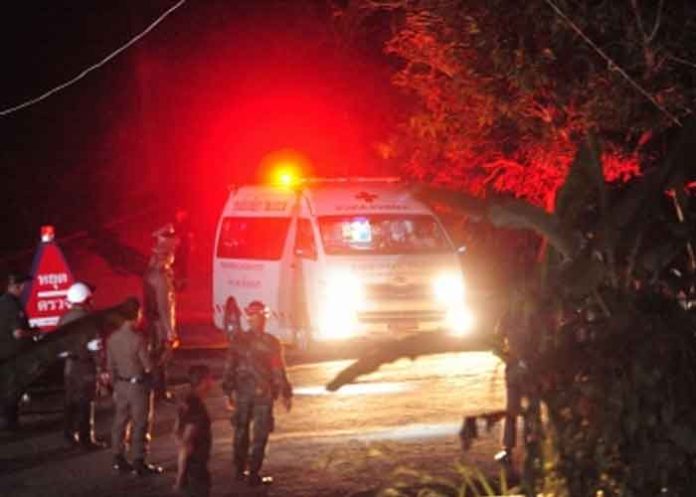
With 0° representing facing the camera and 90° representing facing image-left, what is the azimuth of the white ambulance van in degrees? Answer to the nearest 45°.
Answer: approximately 315°

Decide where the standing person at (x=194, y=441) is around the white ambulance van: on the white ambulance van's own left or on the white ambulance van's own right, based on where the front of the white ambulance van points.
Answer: on the white ambulance van's own right

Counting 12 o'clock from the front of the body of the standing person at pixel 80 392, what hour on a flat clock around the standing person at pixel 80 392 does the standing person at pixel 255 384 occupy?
the standing person at pixel 255 384 is roughly at 2 o'clock from the standing person at pixel 80 392.

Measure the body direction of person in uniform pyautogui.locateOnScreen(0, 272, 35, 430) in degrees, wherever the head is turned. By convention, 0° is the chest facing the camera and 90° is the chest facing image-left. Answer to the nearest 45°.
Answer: approximately 270°

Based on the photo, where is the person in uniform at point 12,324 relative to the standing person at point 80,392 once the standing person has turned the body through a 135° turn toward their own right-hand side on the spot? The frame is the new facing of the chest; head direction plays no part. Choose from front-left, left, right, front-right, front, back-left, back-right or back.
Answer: right

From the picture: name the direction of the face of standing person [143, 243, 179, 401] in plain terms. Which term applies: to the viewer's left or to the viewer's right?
to the viewer's right

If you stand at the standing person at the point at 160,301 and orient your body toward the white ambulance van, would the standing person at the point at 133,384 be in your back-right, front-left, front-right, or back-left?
back-right
